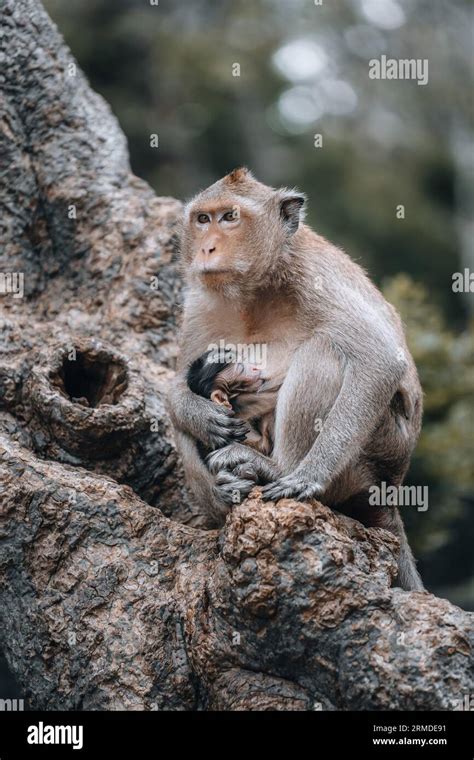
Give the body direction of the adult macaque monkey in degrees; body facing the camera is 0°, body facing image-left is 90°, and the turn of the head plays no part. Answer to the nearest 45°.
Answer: approximately 45°
